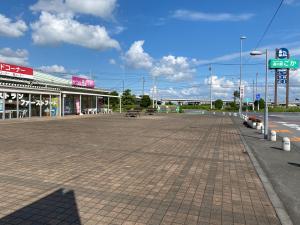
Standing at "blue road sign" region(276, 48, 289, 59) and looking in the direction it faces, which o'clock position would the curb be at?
The curb is roughly at 12 o'clock from the blue road sign.

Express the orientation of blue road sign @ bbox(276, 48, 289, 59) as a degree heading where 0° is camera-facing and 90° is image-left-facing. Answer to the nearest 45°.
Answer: approximately 0°
